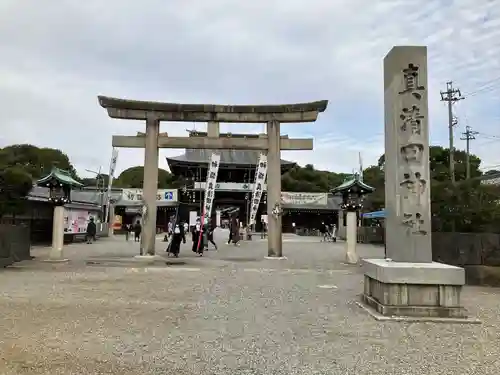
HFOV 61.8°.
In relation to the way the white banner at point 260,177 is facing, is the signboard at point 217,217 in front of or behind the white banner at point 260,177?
behind

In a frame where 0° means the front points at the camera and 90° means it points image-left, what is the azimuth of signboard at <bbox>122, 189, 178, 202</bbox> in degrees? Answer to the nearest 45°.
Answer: approximately 0°
